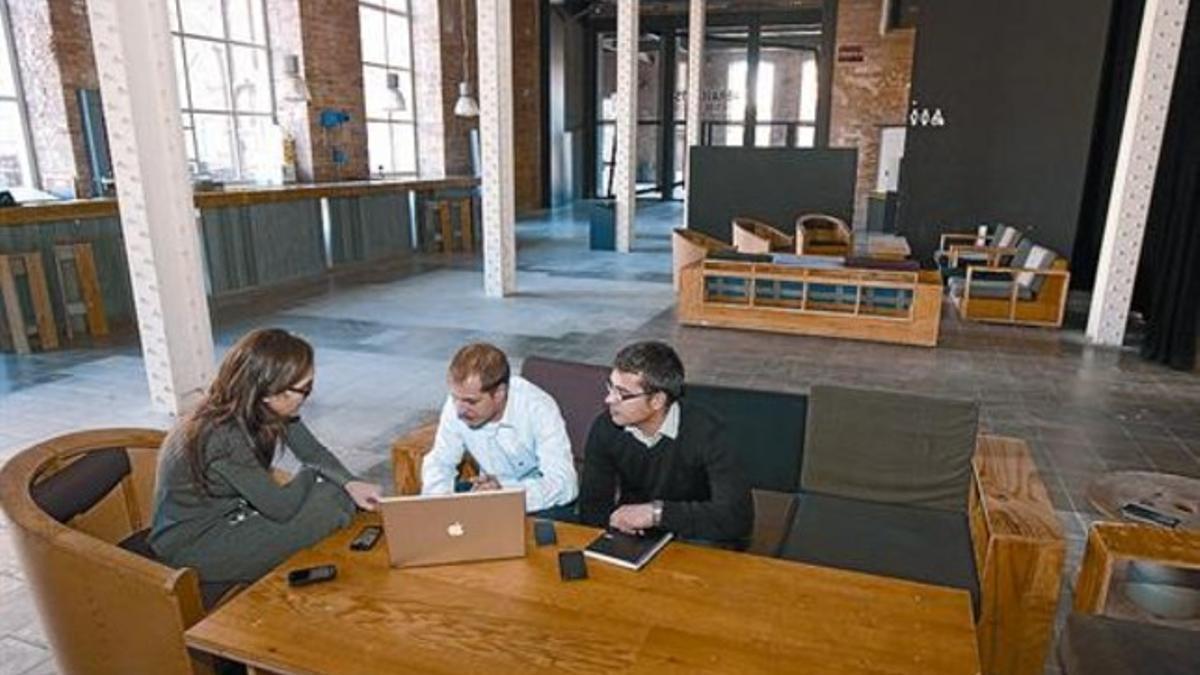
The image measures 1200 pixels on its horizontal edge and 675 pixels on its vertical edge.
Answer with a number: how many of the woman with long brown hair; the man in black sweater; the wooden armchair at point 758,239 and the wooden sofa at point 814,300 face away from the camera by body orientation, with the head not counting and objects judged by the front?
1

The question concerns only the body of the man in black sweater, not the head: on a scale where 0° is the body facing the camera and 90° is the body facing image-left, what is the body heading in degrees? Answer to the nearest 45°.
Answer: approximately 45°

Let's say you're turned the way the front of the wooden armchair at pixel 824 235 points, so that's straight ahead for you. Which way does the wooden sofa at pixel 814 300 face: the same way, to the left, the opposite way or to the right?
the opposite way

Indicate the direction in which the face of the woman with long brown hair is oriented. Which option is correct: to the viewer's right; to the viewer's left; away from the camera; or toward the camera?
to the viewer's right

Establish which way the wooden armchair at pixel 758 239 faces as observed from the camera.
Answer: facing the viewer and to the right of the viewer

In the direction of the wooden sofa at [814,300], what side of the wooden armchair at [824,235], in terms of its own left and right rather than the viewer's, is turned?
front

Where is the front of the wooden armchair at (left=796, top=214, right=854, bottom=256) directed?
toward the camera

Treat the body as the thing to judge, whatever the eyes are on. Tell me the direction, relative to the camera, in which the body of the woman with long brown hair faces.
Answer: to the viewer's right

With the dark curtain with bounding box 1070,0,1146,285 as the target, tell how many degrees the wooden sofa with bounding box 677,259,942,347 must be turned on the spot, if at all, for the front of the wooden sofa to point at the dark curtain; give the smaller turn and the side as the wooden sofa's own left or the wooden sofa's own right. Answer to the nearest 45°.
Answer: approximately 45° to the wooden sofa's own right

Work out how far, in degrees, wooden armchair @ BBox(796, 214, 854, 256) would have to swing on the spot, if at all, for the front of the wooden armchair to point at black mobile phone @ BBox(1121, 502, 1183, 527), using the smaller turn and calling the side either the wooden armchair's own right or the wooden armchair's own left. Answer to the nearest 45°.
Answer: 0° — it already faces it

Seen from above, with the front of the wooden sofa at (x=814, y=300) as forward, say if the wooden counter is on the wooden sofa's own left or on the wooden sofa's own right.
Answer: on the wooden sofa's own left

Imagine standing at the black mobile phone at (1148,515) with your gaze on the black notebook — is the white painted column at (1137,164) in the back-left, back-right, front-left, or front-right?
back-right

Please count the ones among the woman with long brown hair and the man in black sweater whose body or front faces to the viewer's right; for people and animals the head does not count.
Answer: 1

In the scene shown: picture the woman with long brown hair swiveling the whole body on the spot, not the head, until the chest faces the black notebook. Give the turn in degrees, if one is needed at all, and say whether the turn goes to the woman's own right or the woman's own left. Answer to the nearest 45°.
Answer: approximately 45° to the woman's own right

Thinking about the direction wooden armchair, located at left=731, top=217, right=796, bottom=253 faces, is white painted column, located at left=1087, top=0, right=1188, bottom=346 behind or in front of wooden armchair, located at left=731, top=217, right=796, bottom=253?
in front

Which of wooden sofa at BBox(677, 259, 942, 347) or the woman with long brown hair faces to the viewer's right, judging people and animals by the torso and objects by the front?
the woman with long brown hair

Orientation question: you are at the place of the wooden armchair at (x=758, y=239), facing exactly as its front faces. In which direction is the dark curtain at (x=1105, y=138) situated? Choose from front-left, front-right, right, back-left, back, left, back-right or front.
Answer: front-left

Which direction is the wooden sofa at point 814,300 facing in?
away from the camera

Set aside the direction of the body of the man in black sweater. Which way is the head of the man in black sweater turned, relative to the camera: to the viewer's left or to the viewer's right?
to the viewer's left

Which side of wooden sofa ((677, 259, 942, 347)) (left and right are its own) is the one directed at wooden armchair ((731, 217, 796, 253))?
front

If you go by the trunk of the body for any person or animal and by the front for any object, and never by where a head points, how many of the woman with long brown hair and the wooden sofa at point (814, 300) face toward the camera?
0
